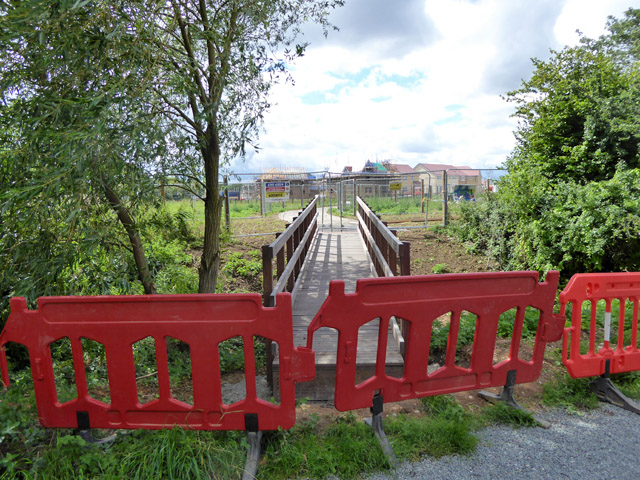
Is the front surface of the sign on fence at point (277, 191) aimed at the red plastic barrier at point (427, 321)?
yes

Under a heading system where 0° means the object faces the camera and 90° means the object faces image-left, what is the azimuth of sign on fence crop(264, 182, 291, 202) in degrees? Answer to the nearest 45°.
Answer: approximately 0°

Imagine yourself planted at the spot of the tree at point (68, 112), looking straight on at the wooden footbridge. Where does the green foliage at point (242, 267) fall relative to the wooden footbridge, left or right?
left

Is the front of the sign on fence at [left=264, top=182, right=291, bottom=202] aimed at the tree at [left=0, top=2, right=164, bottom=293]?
yes

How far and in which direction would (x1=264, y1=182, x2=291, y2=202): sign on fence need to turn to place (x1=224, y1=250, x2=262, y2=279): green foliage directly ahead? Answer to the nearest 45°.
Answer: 0° — it already faces it

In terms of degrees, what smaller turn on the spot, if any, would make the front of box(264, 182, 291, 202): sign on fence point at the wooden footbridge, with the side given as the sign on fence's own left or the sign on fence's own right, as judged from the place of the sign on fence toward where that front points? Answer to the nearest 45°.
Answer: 0° — it already faces it

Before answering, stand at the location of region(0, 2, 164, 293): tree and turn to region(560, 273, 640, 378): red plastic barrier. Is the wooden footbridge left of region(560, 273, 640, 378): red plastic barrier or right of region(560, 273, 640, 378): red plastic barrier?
left

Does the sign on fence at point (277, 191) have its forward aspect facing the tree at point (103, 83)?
yes

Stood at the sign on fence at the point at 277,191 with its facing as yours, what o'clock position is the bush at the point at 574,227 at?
The bush is roughly at 11 o'clock from the sign on fence.

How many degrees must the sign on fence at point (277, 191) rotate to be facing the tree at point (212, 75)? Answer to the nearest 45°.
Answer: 0° — it already faces it
